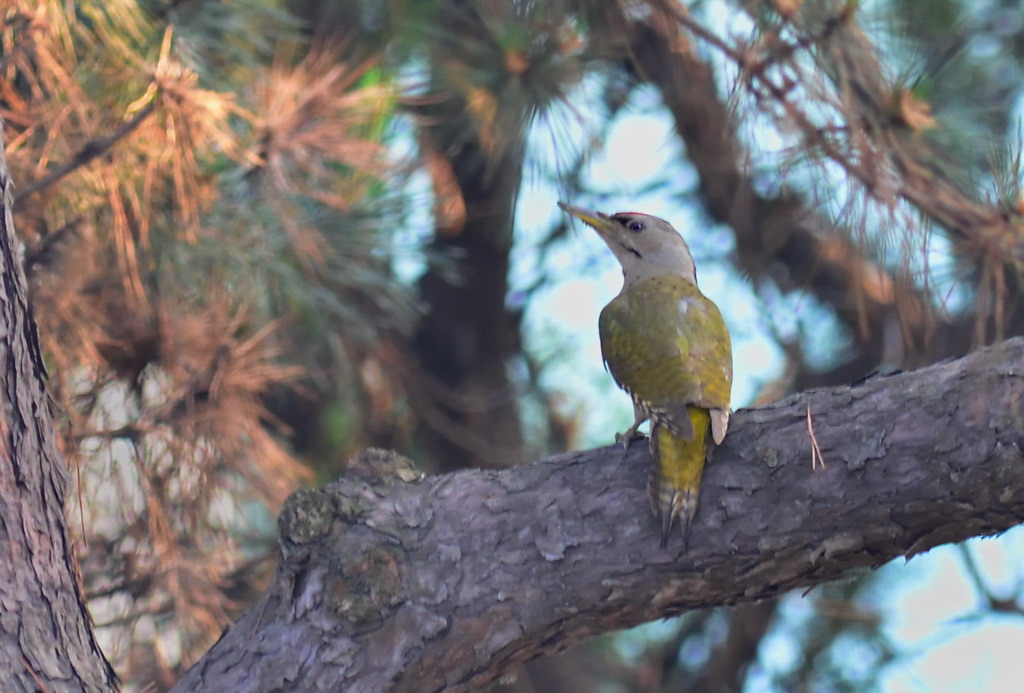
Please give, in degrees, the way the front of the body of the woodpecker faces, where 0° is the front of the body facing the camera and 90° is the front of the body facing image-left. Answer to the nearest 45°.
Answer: approximately 135°

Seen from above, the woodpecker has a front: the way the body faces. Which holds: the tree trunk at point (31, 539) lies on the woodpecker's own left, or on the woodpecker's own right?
on the woodpecker's own left
